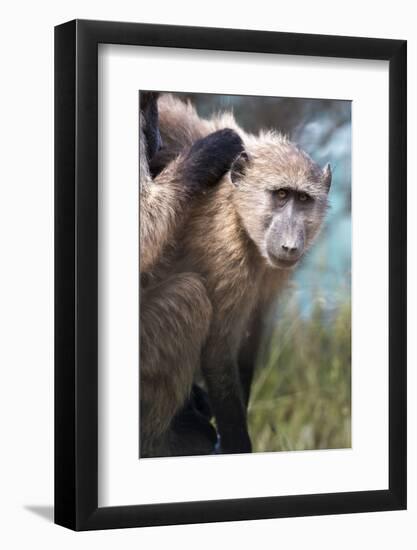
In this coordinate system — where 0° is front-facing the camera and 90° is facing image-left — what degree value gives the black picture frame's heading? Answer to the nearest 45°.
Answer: approximately 315°
